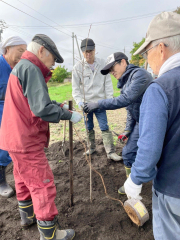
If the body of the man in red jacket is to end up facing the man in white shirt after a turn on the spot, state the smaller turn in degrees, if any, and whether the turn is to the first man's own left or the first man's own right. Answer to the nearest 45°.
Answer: approximately 45° to the first man's own left

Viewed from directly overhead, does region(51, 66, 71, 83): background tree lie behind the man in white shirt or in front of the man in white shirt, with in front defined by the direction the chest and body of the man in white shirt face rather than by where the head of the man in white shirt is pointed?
behind

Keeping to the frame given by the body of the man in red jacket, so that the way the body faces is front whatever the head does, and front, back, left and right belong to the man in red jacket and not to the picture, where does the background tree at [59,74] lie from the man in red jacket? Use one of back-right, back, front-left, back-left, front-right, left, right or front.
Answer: left

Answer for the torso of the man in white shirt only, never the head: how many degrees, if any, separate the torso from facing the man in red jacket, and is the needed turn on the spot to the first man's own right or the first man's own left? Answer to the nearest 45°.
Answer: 0° — they already face them

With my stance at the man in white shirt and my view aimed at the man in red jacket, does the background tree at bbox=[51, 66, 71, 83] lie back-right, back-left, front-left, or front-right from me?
back-right

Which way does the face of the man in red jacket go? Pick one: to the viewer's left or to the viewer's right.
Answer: to the viewer's right

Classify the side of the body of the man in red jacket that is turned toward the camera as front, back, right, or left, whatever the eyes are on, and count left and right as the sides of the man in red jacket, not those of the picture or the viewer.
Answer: right

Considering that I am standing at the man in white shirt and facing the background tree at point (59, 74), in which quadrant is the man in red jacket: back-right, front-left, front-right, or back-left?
back-left

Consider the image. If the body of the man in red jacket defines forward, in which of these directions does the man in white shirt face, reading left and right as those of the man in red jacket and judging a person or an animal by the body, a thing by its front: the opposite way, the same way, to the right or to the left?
to the right

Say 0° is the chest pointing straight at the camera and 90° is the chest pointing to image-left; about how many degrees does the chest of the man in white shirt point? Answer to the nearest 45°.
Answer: approximately 0°

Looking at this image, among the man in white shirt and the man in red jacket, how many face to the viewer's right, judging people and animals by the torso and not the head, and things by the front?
1

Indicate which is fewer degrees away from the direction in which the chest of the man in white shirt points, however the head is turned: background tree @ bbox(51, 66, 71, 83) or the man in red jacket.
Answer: the man in red jacket
